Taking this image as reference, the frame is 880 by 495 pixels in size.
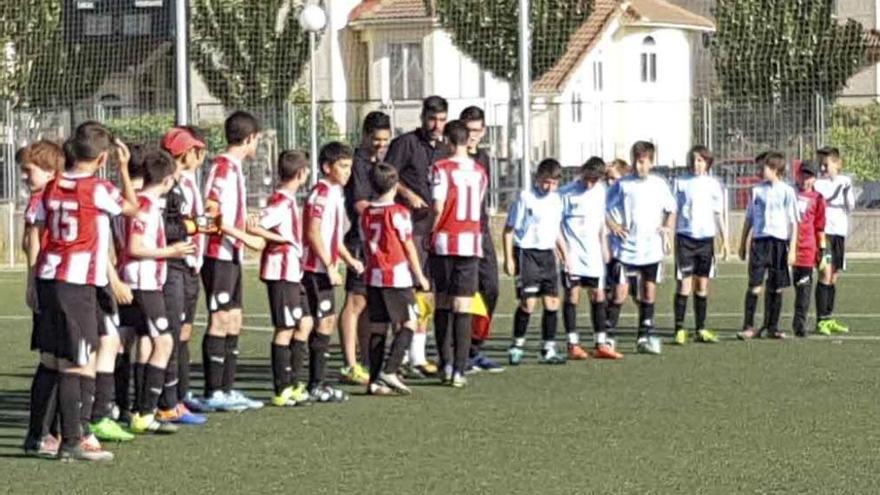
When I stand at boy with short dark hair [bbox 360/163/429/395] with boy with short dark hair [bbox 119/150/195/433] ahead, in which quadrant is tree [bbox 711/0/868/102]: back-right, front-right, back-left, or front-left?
back-right

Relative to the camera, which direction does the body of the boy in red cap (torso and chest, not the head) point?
to the viewer's right

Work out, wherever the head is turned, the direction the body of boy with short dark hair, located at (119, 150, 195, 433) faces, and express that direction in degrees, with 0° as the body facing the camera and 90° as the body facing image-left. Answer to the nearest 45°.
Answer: approximately 270°

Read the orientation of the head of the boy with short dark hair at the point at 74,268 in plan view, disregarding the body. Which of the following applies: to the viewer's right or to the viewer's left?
to the viewer's right

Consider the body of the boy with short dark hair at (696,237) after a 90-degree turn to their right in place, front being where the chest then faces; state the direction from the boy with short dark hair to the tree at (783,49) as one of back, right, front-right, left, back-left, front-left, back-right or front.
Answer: right

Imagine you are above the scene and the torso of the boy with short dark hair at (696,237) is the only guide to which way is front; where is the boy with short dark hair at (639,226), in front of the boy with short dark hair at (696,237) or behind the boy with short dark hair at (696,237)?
in front

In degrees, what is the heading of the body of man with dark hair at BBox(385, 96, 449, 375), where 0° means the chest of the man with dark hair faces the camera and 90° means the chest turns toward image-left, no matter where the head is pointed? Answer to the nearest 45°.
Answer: approximately 315°

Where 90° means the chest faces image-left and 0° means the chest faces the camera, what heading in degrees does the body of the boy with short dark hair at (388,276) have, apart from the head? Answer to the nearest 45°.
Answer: approximately 225°

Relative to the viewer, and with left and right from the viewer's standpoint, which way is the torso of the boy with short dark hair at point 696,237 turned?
facing the viewer

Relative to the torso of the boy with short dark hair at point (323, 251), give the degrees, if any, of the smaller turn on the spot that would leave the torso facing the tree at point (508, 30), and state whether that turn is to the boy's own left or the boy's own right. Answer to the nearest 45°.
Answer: approximately 135° to the boy's own left

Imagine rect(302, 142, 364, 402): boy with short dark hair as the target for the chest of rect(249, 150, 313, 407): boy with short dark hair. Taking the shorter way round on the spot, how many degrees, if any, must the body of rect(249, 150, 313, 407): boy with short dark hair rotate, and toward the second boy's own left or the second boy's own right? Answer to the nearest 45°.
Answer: approximately 45° to the second boy's own left

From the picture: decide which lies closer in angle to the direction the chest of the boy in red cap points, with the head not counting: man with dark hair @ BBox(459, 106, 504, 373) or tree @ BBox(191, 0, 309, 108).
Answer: the man with dark hair

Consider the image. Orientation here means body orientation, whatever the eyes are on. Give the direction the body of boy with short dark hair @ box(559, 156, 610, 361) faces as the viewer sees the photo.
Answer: toward the camera

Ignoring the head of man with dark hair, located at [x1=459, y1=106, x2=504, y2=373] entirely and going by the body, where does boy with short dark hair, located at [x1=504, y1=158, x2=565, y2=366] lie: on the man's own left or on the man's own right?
on the man's own left
